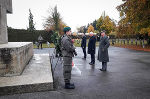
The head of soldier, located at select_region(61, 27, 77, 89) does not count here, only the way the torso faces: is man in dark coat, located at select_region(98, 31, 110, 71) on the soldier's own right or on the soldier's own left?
on the soldier's own left
